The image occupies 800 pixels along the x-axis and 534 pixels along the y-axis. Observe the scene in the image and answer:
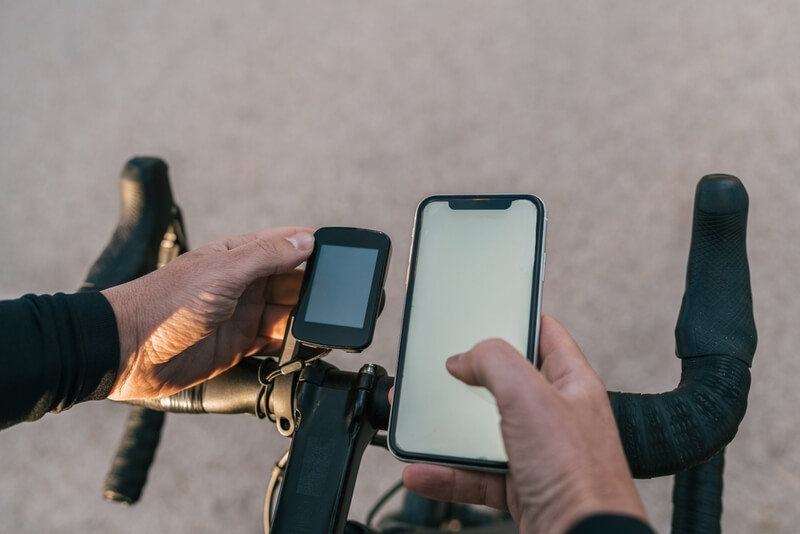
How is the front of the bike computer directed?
toward the camera
